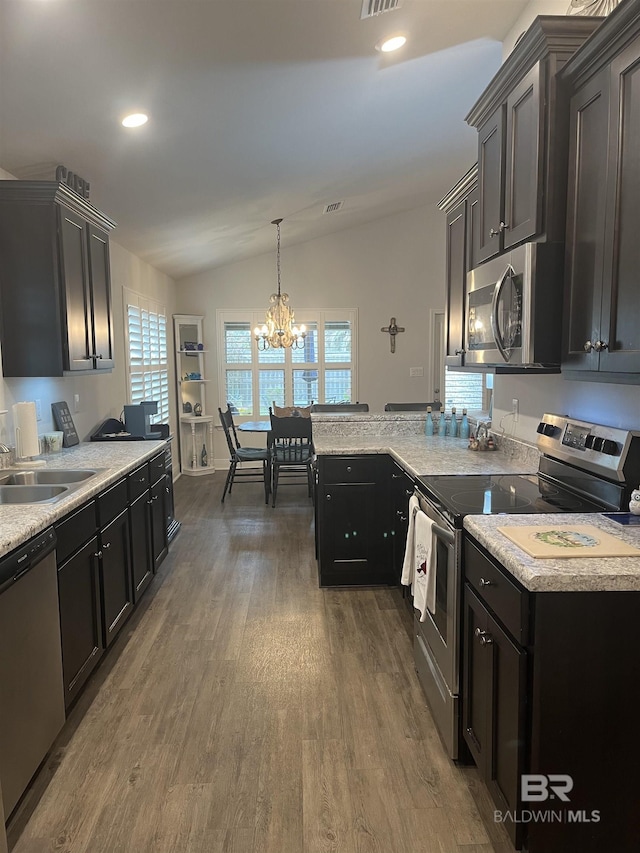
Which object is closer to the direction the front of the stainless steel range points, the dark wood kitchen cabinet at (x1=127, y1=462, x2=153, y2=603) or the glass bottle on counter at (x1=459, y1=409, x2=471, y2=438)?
the dark wood kitchen cabinet

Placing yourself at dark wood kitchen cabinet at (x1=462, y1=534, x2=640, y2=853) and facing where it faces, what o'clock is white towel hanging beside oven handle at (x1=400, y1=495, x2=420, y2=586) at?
The white towel hanging beside oven handle is roughly at 2 o'clock from the dark wood kitchen cabinet.

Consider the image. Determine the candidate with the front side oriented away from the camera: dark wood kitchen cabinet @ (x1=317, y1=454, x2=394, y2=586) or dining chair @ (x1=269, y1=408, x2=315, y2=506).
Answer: the dining chair

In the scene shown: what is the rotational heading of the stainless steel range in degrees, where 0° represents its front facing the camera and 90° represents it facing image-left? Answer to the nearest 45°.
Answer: approximately 45°

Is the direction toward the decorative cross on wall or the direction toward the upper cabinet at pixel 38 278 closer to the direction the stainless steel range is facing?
the upper cabinet

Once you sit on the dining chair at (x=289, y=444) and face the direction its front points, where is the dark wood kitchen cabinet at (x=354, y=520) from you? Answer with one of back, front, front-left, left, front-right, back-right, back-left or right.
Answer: back

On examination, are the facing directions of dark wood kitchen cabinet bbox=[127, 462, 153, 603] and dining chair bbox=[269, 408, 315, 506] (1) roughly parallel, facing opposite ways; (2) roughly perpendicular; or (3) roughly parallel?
roughly perpendicular

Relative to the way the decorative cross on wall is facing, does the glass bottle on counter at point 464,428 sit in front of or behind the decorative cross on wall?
in front

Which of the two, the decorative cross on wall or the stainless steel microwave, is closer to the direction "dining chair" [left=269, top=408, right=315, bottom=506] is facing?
the decorative cross on wall

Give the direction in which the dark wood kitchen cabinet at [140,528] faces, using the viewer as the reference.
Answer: facing to the right of the viewer

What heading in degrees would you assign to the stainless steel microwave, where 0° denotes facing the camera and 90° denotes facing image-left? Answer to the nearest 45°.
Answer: approximately 45°
